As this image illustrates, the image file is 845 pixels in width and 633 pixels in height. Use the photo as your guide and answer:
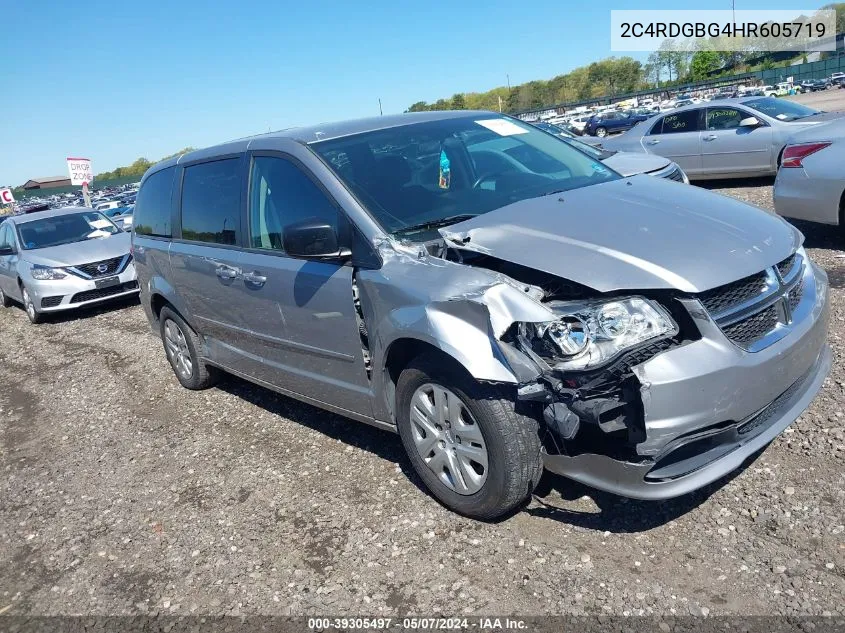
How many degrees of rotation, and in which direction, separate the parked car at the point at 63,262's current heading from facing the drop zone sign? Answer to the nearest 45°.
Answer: approximately 135° to its left

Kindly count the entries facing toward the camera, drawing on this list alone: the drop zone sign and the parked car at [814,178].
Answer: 1

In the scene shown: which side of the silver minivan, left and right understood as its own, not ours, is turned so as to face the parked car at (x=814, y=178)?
left

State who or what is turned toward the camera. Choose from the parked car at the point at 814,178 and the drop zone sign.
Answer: the drop zone sign

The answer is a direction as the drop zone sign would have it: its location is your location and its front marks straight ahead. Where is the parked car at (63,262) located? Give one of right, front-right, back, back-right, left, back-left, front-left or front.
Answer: front

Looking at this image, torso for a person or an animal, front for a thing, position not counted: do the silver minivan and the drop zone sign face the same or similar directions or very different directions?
same or similar directions

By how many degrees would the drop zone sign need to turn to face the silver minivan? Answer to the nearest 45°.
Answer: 0° — it already faces it

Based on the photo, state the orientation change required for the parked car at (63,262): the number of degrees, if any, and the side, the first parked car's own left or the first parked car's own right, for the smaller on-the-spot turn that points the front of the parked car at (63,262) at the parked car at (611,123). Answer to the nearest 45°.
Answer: approximately 90° to the first parked car's own left

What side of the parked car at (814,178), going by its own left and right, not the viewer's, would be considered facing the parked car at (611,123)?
left

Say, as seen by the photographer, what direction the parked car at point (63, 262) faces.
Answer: facing the viewer and to the right of the viewer

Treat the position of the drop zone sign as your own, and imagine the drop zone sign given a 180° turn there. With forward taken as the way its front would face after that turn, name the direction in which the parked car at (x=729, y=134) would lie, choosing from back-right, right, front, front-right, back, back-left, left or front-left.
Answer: back-right

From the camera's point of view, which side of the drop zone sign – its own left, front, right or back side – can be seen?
front

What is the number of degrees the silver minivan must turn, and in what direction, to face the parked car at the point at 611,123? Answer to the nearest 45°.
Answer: approximately 135° to its left
